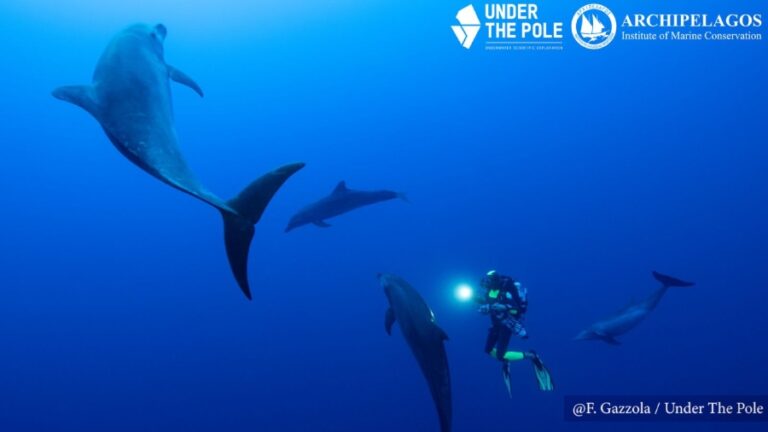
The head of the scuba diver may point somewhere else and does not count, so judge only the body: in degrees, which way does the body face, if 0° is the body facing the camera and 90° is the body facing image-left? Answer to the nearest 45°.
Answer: approximately 90°

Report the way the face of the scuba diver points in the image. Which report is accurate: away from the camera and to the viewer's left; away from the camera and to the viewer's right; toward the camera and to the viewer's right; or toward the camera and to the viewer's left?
toward the camera and to the viewer's left

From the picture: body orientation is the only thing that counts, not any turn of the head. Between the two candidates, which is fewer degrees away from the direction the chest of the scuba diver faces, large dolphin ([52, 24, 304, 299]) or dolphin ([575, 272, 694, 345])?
the large dolphin
